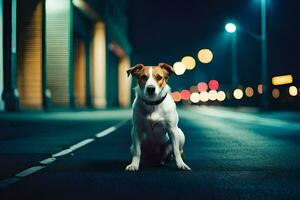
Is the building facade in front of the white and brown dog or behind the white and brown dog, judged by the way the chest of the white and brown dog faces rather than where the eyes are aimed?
behind

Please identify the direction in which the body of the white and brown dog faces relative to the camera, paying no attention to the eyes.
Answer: toward the camera
